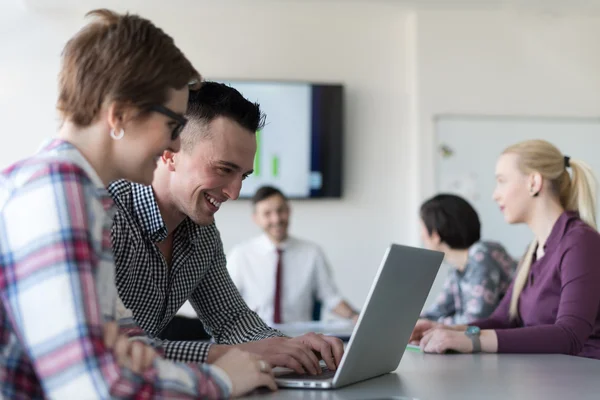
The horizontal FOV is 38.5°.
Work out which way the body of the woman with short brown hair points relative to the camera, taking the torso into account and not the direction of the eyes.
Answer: to the viewer's right

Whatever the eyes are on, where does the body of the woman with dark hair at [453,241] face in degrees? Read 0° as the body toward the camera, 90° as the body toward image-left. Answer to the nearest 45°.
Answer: approximately 90°

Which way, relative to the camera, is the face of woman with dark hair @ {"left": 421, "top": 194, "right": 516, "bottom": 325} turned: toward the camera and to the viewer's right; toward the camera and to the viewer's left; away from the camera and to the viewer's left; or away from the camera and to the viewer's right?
away from the camera and to the viewer's left

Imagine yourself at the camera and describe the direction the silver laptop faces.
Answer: facing away from the viewer and to the left of the viewer

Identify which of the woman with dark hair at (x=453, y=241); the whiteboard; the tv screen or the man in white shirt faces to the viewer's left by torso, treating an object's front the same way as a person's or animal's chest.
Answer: the woman with dark hair

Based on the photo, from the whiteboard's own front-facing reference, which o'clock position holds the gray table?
The gray table is roughly at 12 o'clock from the whiteboard.

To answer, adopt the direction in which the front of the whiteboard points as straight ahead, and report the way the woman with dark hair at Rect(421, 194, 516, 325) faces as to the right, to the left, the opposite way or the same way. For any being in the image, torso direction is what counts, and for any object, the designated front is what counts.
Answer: to the right

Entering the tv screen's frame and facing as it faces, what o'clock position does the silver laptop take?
The silver laptop is roughly at 12 o'clock from the tv screen.

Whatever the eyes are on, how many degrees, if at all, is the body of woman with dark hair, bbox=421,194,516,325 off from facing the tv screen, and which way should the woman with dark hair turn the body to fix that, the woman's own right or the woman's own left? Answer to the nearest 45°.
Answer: approximately 45° to the woman's own right

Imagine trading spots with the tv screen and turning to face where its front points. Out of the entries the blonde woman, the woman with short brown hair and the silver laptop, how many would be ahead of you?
3
